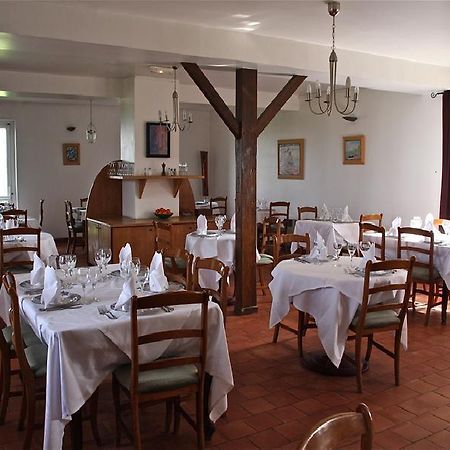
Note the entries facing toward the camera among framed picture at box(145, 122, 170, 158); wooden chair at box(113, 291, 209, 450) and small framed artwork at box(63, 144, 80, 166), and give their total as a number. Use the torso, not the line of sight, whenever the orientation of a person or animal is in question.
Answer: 2

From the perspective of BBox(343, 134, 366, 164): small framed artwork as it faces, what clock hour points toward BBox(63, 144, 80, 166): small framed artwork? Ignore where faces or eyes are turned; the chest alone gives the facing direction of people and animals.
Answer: BBox(63, 144, 80, 166): small framed artwork is roughly at 2 o'clock from BBox(343, 134, 366, 164): small framed artwork.

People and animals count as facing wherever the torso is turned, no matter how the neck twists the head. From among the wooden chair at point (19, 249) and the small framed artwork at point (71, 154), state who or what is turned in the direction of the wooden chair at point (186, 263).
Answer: the small framed artwork

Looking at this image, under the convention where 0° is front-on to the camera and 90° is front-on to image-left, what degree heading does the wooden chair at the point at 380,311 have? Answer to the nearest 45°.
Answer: approximately 135°

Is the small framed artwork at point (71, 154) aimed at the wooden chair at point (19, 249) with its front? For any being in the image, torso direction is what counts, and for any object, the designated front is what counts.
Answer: yes

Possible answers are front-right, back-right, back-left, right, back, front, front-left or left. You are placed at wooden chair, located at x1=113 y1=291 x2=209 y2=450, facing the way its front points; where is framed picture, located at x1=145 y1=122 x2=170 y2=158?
front-right

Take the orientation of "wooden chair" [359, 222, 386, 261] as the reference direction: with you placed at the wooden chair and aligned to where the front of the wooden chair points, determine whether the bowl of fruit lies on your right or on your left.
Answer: on your right

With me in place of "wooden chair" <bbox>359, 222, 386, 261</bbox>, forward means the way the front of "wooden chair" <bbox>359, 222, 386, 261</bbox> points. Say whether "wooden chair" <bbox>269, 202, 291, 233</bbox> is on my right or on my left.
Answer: on my right
